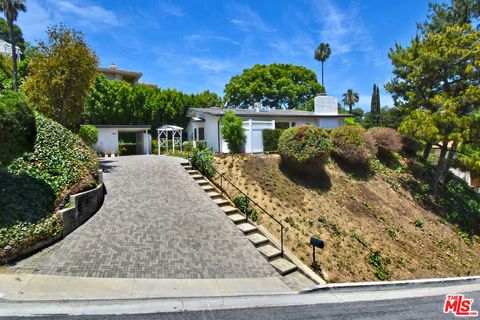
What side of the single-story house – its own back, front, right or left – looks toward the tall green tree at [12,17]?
right

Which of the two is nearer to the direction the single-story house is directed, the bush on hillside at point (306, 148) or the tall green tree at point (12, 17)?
the bush on hillside

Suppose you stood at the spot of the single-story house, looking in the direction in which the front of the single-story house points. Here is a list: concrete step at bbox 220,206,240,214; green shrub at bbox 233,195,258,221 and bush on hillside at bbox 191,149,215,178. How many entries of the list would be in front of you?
3

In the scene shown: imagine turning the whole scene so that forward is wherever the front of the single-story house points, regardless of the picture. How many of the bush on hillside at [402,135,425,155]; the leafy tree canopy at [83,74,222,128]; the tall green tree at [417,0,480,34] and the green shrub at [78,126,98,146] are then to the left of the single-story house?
2

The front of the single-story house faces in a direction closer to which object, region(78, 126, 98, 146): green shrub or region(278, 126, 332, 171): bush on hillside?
the bush on hillside

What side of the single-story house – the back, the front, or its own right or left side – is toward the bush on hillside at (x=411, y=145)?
left

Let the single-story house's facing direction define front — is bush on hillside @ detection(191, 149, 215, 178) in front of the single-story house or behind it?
in front

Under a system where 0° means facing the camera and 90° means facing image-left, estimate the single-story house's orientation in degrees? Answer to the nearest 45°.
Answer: approximately 0°

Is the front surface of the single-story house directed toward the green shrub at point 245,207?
yes

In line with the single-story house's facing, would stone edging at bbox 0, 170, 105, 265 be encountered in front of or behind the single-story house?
in front

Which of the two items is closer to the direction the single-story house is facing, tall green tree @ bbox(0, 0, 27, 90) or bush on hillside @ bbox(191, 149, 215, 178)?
the bush on hillside
